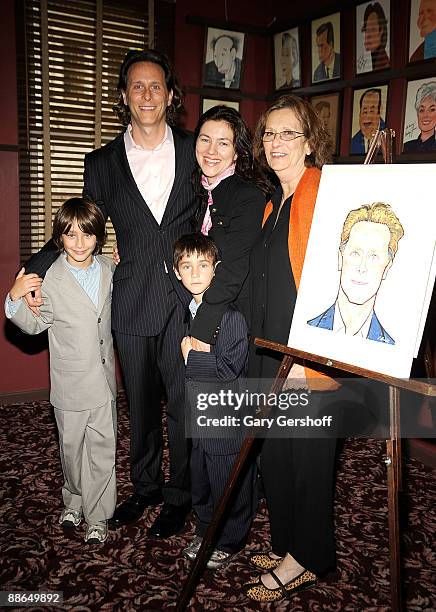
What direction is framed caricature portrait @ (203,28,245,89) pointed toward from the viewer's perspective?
toward the camera

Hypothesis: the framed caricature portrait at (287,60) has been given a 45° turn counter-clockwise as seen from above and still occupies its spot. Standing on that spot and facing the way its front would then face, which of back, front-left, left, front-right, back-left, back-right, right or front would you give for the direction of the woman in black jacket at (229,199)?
front

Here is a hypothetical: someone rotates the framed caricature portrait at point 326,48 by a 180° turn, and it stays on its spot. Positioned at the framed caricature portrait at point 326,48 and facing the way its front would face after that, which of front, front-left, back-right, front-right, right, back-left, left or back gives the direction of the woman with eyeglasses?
back-right

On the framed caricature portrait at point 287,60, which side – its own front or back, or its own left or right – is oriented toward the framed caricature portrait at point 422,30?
left

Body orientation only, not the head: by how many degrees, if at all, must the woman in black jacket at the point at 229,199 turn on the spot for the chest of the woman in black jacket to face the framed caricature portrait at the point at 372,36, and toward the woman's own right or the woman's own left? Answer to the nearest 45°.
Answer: approximately 180°

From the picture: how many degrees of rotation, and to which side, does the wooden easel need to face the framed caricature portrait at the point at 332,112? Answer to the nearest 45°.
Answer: approximately 135° to its right

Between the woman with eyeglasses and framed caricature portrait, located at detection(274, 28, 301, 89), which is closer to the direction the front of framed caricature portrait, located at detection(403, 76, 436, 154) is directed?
the woman with eyeglasses

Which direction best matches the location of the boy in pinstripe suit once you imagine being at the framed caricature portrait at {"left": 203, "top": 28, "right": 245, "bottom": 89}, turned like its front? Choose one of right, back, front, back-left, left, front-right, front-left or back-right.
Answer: front

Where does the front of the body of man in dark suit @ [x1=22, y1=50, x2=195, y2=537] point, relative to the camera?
toward the camera

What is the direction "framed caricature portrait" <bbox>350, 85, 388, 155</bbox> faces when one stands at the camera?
facing the viewer and to the left of the viewer

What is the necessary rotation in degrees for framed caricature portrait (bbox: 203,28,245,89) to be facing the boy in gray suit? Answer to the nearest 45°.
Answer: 0° — it already faces them
